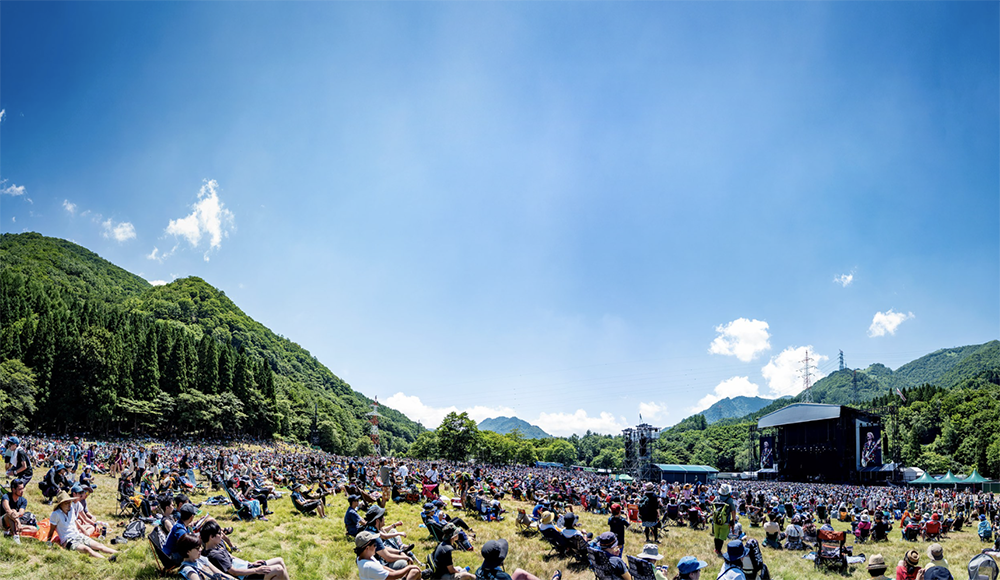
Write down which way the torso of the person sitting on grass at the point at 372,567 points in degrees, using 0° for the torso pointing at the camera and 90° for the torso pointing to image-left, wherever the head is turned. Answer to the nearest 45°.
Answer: approximately 270°

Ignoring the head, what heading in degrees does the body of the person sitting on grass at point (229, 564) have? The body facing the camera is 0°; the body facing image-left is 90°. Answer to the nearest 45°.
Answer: approximately 270°

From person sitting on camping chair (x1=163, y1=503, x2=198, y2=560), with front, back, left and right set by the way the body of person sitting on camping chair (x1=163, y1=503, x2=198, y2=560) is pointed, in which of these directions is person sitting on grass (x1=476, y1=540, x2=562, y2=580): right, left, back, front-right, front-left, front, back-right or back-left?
front-right

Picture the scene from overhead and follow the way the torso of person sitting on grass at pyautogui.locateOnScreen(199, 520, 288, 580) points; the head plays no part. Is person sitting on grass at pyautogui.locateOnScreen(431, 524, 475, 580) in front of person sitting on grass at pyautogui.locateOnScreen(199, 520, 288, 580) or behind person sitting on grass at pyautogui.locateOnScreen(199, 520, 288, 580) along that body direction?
in front

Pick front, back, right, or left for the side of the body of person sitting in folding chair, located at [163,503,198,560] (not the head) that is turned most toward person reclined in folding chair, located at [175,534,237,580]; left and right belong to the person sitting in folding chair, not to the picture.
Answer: right

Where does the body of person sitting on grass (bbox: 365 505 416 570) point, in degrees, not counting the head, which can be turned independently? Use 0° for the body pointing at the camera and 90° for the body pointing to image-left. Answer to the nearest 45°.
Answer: approximately 270°

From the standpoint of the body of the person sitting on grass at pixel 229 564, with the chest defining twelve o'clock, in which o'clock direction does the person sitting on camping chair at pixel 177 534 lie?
the person sitting on camping chair at pixel 177 534 is roughly at 8 o'clock from the person sitting on grass at pixel 229 564.

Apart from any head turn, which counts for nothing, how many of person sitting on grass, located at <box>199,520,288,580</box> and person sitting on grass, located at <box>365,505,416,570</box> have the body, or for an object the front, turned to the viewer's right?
2

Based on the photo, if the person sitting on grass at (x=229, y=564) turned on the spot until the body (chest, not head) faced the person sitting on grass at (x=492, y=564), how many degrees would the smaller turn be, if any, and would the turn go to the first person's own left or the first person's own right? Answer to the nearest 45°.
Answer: approximately 45° to the first person's own right

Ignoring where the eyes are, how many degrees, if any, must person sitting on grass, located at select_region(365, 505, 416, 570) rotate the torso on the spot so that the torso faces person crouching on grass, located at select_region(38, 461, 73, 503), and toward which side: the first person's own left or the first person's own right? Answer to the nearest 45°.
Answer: approximately 135° to the first person's own left

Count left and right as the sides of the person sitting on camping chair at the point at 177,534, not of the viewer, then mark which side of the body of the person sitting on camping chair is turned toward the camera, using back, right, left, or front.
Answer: right
